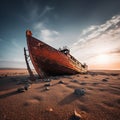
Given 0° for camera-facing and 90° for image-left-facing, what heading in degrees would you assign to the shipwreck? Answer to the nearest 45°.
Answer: approximately 45°
